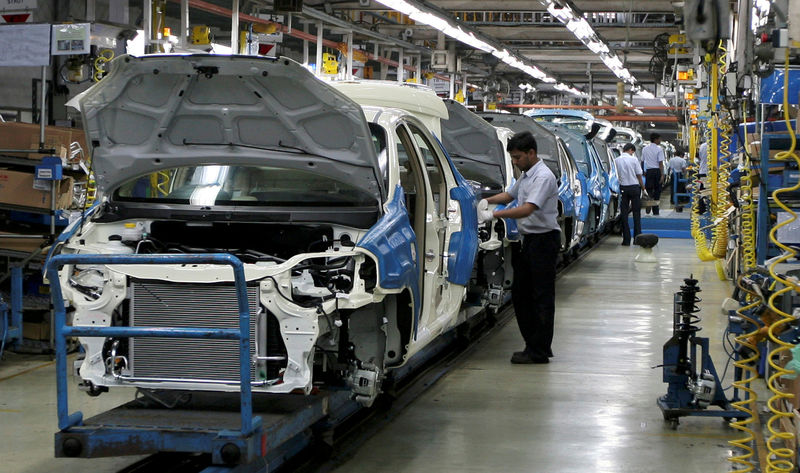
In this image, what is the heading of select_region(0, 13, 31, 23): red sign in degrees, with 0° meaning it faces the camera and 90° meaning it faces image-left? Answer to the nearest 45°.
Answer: approximately 0°

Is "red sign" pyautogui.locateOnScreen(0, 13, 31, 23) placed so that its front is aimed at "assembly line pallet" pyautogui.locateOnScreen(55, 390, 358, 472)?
yes

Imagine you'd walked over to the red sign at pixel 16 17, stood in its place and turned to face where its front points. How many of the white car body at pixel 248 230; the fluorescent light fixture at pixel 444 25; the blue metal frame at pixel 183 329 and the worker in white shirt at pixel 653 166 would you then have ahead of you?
2

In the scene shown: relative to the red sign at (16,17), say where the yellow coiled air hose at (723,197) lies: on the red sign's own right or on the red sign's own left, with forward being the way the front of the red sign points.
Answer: on the red sign's own left

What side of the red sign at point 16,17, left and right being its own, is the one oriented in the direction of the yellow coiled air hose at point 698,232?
left

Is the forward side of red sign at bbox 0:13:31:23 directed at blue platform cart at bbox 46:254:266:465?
yes

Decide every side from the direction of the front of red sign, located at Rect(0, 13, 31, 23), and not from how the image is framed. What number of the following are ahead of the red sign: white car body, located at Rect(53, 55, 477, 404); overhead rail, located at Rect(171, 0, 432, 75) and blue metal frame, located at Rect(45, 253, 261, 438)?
2

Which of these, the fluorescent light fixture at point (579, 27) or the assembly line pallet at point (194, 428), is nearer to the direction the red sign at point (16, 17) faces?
the assembly line pallet

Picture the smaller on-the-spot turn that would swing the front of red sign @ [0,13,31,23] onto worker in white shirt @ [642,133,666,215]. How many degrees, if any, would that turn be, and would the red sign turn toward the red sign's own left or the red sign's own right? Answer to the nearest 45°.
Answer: approximately 135° to the red sign's own left

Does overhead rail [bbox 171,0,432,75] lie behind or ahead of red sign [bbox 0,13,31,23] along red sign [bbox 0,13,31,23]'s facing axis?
behind

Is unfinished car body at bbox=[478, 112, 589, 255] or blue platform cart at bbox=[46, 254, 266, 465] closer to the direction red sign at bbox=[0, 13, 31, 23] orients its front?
the blue platform cart
